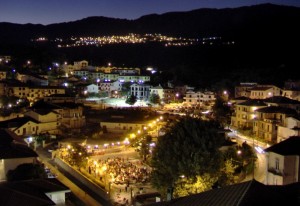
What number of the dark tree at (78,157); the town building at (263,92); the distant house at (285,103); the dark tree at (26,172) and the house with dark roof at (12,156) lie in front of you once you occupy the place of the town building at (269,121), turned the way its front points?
3

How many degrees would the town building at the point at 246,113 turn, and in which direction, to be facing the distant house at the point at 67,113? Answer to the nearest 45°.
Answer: approximately 45° to its right

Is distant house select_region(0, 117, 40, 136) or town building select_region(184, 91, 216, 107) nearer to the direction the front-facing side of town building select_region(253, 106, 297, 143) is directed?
the distant house

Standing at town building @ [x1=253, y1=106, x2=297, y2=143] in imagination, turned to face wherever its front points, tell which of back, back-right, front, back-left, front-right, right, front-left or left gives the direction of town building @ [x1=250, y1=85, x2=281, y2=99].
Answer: back-right

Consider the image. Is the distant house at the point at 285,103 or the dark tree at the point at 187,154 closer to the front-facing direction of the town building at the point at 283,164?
the dark tree

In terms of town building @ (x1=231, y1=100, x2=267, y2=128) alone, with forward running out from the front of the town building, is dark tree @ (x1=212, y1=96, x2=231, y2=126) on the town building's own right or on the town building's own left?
on the town building's own right

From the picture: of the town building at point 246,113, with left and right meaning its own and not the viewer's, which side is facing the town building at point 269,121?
left

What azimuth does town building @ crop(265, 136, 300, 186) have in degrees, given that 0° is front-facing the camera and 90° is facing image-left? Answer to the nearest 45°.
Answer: approximately 45°

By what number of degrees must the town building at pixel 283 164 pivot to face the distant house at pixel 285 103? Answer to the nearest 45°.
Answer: approximately 135° to its right
